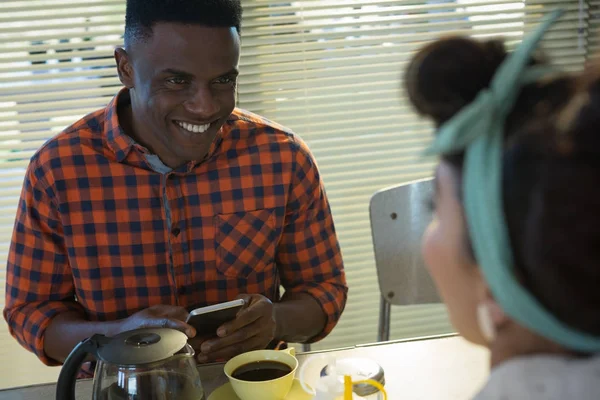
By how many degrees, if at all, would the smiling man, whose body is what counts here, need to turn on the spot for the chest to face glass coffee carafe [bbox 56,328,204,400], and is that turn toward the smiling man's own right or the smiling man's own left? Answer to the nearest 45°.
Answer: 0° — they already face it

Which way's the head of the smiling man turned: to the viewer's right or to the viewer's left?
to the viewer's right

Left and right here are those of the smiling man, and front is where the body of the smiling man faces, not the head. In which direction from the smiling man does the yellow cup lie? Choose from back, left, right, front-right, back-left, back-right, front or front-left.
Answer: front

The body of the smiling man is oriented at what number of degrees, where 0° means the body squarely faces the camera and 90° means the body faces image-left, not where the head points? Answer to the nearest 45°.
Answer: approximately 0°

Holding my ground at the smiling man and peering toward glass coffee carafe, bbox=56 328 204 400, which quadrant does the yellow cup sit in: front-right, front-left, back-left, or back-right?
front-left
